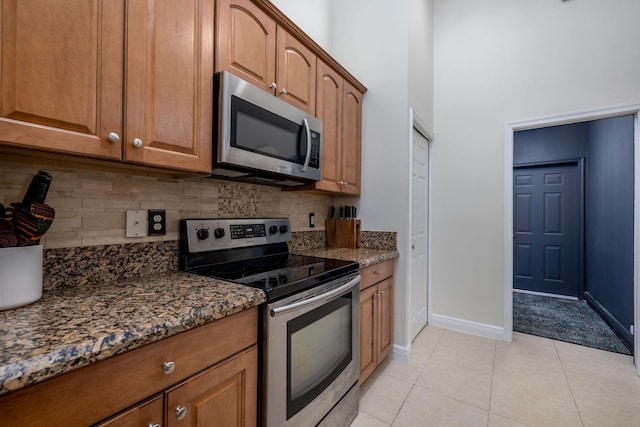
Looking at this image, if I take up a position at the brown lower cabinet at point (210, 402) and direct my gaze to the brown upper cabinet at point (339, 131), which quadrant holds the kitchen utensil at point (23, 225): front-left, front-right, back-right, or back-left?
back-left

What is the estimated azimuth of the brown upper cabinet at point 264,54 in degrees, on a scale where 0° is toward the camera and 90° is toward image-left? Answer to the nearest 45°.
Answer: approximately 315°

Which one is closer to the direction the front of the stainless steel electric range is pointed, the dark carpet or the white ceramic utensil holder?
the dark carpet

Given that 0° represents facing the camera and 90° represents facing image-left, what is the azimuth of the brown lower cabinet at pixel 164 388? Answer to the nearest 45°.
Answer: approximately 315°

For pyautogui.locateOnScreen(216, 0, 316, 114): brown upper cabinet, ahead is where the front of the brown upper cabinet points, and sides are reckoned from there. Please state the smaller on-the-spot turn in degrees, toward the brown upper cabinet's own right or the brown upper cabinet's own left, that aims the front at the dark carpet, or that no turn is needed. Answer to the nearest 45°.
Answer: approximately 45° to the brown upper cabinet's own left

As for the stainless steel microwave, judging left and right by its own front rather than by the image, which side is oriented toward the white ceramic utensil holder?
right

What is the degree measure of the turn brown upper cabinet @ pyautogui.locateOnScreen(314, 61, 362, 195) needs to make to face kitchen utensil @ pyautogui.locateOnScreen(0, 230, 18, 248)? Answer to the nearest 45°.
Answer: approximately 90° to its right

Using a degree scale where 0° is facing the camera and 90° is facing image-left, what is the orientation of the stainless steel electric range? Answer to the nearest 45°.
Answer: approximately 315°
